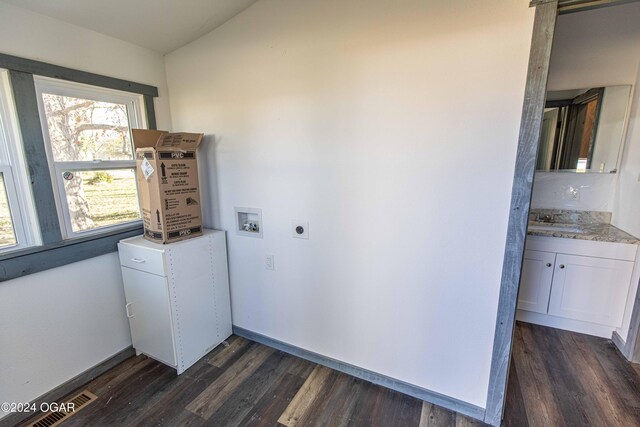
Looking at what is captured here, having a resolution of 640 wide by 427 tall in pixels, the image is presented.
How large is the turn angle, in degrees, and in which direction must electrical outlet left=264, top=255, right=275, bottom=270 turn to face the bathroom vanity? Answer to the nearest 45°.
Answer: approximately 135° to its left

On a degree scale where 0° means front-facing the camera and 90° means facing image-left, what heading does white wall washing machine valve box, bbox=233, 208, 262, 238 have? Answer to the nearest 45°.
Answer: approximately 45°

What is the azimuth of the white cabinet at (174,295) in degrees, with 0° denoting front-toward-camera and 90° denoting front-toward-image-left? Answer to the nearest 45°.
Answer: approximately 45°

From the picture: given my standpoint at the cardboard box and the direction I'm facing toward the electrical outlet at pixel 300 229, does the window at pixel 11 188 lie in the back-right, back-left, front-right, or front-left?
back-right

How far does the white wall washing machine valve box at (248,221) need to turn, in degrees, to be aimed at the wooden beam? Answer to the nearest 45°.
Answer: approximately 90° to its left

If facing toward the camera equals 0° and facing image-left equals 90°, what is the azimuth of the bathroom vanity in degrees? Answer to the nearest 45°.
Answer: approximately 0°

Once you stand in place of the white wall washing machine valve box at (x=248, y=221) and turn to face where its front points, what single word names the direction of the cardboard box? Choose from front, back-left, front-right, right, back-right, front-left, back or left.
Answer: front-right

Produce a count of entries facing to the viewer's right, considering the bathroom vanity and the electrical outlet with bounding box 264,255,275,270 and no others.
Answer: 0

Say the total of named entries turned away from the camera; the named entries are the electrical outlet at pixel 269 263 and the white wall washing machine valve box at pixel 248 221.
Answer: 0

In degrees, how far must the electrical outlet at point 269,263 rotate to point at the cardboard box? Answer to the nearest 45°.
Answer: approximately 45° to its right
